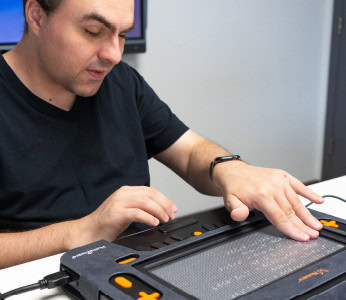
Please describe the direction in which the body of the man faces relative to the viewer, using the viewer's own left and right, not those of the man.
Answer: facing the viewer and to the right of the viewer

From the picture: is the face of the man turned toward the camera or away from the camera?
toward the camera
